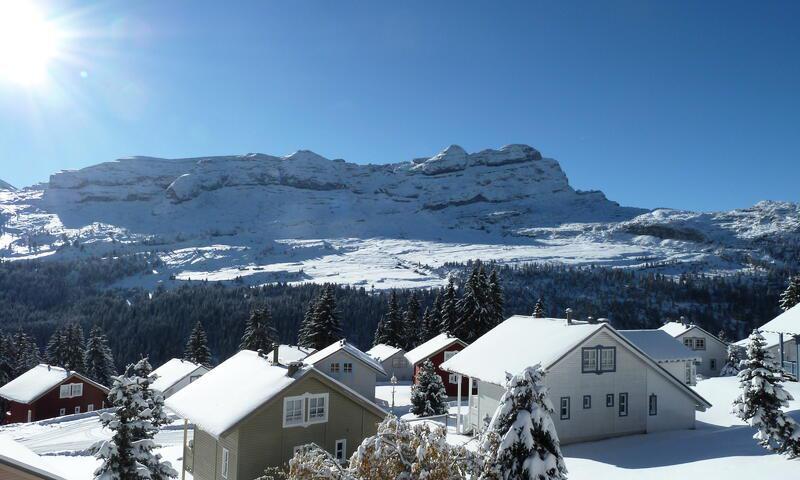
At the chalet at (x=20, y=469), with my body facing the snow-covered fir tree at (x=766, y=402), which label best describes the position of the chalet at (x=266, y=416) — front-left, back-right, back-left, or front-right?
front-left

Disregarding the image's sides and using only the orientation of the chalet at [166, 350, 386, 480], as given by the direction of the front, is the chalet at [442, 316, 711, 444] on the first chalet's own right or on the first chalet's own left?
on the first chalet's own left

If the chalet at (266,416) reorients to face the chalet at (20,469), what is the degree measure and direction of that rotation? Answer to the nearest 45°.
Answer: approximately 90° to its right

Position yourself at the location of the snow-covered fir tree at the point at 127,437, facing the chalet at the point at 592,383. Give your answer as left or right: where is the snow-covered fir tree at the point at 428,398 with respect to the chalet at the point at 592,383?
left

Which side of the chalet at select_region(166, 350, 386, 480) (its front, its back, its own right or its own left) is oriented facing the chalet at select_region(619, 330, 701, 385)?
left

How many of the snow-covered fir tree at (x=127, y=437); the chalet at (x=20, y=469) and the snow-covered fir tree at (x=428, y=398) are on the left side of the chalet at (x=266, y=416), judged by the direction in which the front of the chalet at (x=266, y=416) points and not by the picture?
1

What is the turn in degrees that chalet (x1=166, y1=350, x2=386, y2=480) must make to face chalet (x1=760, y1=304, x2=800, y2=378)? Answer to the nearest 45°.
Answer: approximately 45° to its left

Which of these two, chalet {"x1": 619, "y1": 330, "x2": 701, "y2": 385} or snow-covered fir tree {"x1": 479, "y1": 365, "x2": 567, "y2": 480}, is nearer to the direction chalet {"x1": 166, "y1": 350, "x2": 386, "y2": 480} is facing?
the snow-covered fir tree

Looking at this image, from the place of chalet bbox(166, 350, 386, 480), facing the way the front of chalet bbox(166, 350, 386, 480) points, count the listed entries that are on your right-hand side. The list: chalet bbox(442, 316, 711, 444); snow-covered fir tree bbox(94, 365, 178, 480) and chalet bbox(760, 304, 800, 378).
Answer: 1

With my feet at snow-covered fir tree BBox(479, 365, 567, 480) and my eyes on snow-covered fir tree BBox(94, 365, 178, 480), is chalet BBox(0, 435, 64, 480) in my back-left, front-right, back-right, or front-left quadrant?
front-left

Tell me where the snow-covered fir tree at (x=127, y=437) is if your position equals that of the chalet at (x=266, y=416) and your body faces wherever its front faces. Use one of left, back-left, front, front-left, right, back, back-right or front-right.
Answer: right

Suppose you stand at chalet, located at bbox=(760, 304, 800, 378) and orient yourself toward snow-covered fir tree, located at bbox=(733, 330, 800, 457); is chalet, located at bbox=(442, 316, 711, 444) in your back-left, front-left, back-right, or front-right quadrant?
front-right

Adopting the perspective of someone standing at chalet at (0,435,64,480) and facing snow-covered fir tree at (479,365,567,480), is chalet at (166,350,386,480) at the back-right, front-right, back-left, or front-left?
front-left
